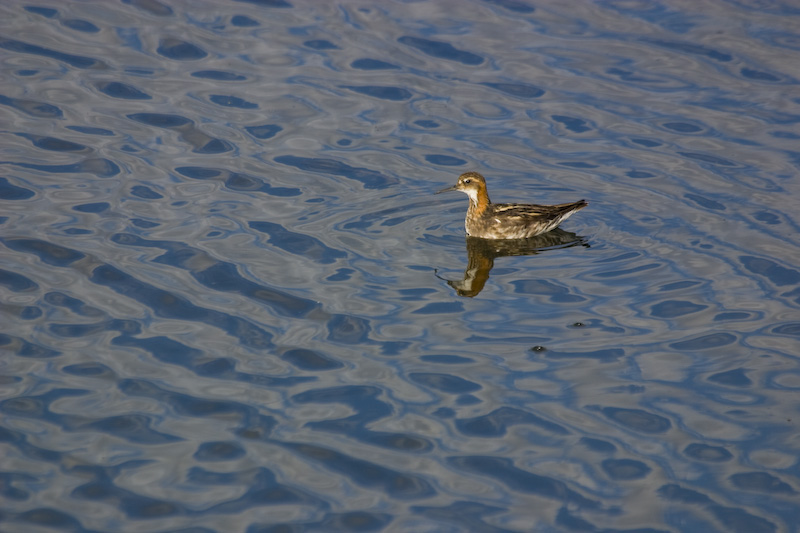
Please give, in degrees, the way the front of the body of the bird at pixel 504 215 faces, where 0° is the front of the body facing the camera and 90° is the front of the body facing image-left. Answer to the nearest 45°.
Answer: approximately 90°
